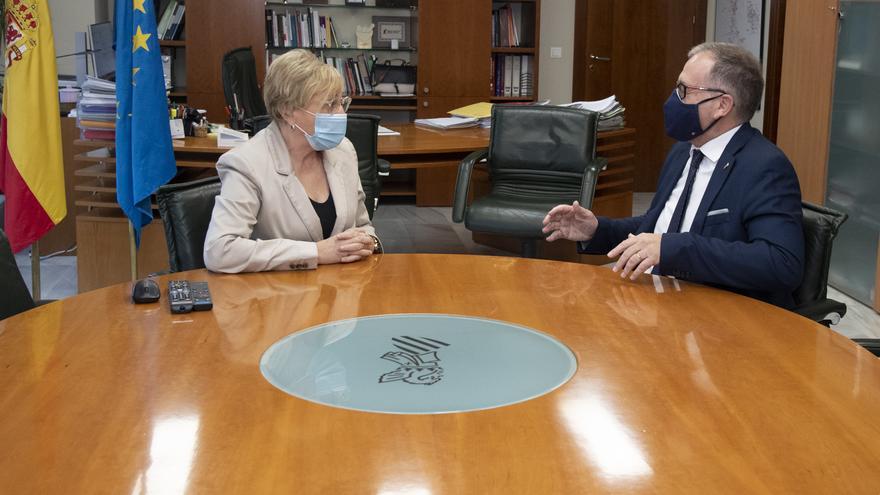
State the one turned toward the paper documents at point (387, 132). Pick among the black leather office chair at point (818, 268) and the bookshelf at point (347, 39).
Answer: the bookshelf

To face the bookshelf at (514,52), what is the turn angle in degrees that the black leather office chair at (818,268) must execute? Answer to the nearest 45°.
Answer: approximately 90° to its right

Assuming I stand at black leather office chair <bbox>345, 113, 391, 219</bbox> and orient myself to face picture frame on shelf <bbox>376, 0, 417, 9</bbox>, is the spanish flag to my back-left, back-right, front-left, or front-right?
back-left

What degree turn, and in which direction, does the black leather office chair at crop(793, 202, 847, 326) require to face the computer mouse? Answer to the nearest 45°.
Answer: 0° — it already faces it

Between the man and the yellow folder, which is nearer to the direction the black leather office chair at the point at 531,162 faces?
the man

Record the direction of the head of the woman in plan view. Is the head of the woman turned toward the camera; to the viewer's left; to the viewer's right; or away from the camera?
to the viewer's right
